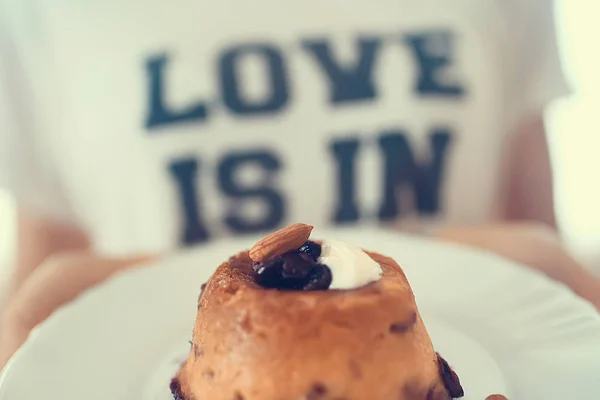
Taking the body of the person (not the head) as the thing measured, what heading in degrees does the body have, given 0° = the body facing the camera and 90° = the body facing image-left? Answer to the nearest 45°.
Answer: approximately 0°

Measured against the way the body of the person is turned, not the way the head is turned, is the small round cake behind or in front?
in front
